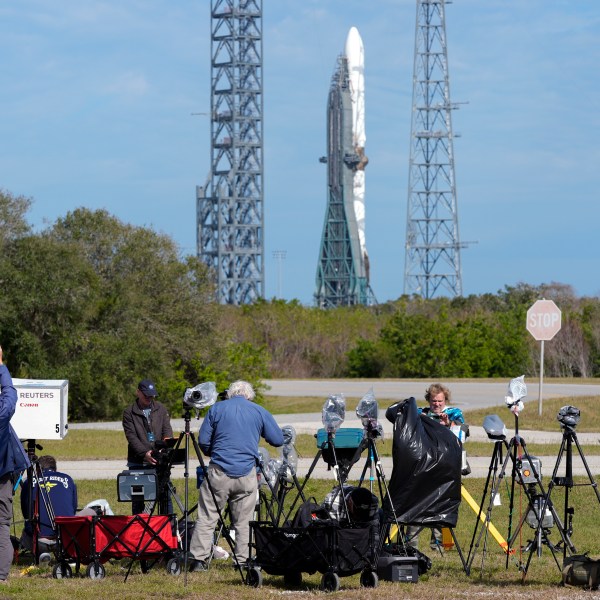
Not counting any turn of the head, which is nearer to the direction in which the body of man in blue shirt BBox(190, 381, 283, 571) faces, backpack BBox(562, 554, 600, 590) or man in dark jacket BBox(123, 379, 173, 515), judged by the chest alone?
the man in dark jacket

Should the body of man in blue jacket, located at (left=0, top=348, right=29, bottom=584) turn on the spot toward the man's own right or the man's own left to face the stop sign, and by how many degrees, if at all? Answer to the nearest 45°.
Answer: approximately 45° to the man's own right

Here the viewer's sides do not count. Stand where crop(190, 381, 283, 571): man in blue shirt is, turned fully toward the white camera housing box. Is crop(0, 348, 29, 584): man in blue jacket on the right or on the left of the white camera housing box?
left

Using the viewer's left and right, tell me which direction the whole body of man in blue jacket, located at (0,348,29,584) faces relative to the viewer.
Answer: facing away from the viewer

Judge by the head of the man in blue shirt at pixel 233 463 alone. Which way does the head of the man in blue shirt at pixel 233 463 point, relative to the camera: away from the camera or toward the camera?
away from the camera

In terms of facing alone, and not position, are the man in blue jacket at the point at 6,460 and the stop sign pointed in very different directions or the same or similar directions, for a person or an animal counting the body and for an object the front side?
very different directions

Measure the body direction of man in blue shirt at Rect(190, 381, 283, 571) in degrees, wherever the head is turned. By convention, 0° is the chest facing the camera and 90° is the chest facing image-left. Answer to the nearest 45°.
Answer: approximately 180°

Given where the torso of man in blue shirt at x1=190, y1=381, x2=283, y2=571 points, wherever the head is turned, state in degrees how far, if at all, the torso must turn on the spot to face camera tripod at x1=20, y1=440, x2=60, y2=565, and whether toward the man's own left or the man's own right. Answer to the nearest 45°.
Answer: approximately 45° to the man's own left

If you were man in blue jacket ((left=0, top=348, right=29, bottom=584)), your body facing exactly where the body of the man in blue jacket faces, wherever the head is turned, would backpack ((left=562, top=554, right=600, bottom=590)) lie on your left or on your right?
on your right
